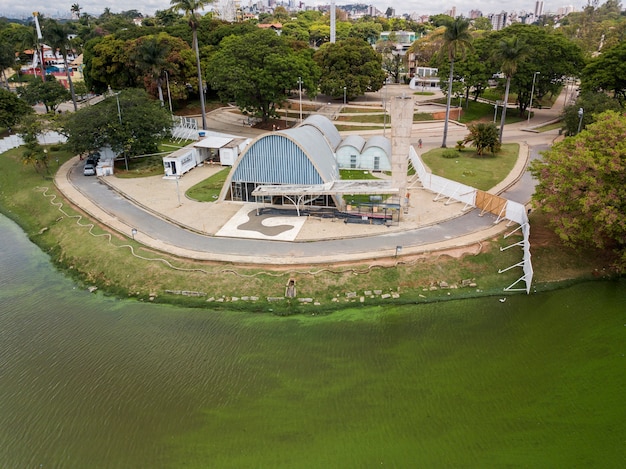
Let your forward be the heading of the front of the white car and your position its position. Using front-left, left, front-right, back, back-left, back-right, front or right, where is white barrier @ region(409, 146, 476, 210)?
right

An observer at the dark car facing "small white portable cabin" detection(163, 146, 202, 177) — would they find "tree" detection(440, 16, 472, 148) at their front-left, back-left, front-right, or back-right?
front-left

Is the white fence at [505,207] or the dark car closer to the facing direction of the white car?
the white fence

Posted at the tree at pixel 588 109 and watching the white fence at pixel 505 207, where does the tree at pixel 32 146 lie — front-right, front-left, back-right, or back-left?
front-right

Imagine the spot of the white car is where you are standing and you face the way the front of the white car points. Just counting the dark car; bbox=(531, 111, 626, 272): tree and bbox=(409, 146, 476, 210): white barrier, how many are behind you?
1

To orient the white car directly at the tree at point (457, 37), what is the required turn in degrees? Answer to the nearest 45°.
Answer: approximately 90° to its left

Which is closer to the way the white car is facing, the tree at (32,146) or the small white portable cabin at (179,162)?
the small white portable cabin

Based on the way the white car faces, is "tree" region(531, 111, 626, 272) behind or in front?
in front

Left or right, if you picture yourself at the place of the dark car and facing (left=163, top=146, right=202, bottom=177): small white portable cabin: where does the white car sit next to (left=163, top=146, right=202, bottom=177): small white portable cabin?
right

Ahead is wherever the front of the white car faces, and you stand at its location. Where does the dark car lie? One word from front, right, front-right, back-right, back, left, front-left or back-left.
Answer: front
